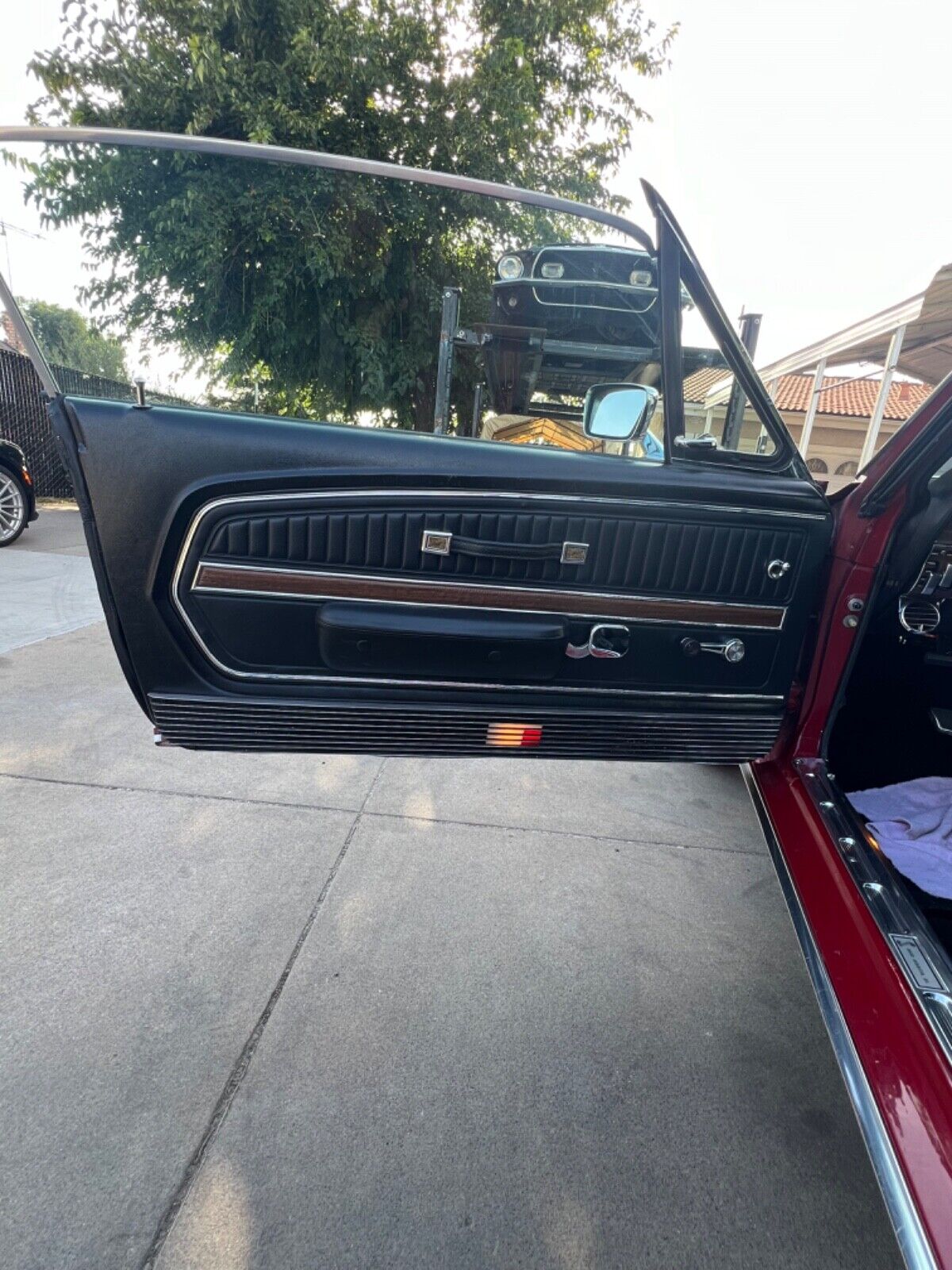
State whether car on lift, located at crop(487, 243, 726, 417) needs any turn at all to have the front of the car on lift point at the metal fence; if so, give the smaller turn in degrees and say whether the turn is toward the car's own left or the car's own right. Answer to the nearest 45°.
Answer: approximately 135° to the car's own right

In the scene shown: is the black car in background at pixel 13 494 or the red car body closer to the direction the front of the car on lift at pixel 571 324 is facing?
the red car body

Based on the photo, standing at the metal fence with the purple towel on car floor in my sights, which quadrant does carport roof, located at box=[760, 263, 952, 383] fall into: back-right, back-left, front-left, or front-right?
front-left

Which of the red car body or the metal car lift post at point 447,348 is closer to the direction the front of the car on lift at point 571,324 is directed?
the red car body

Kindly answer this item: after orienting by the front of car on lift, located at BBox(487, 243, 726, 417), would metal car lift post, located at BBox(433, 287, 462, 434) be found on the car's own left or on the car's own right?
on the car's own right

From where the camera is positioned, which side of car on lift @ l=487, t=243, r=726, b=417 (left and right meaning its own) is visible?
front

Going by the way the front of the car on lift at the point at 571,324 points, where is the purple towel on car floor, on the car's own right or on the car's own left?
on the car's own left

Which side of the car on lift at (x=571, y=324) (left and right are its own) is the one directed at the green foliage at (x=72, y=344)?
right

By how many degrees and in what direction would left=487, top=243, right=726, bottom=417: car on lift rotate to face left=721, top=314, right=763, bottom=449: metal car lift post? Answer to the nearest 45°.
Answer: approximately 90° to its left
